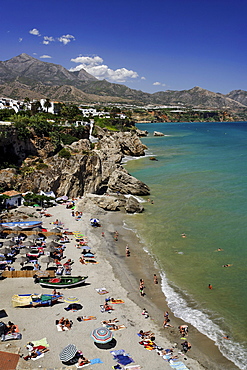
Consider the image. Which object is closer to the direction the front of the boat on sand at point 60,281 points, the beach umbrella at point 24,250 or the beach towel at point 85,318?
the beach towel

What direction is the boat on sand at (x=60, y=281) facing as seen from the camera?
to the viewer's right

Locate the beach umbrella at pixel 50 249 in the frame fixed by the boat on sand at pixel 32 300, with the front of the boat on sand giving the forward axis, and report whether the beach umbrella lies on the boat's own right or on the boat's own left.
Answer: on the boat's own left

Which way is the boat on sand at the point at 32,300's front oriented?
to the viewer's right

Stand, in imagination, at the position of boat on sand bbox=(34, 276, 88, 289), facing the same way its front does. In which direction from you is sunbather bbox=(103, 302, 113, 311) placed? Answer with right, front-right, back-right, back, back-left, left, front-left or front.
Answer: front-right

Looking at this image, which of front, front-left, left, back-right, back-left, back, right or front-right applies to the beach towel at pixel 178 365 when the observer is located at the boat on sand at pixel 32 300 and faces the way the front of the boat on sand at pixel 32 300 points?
front-right
